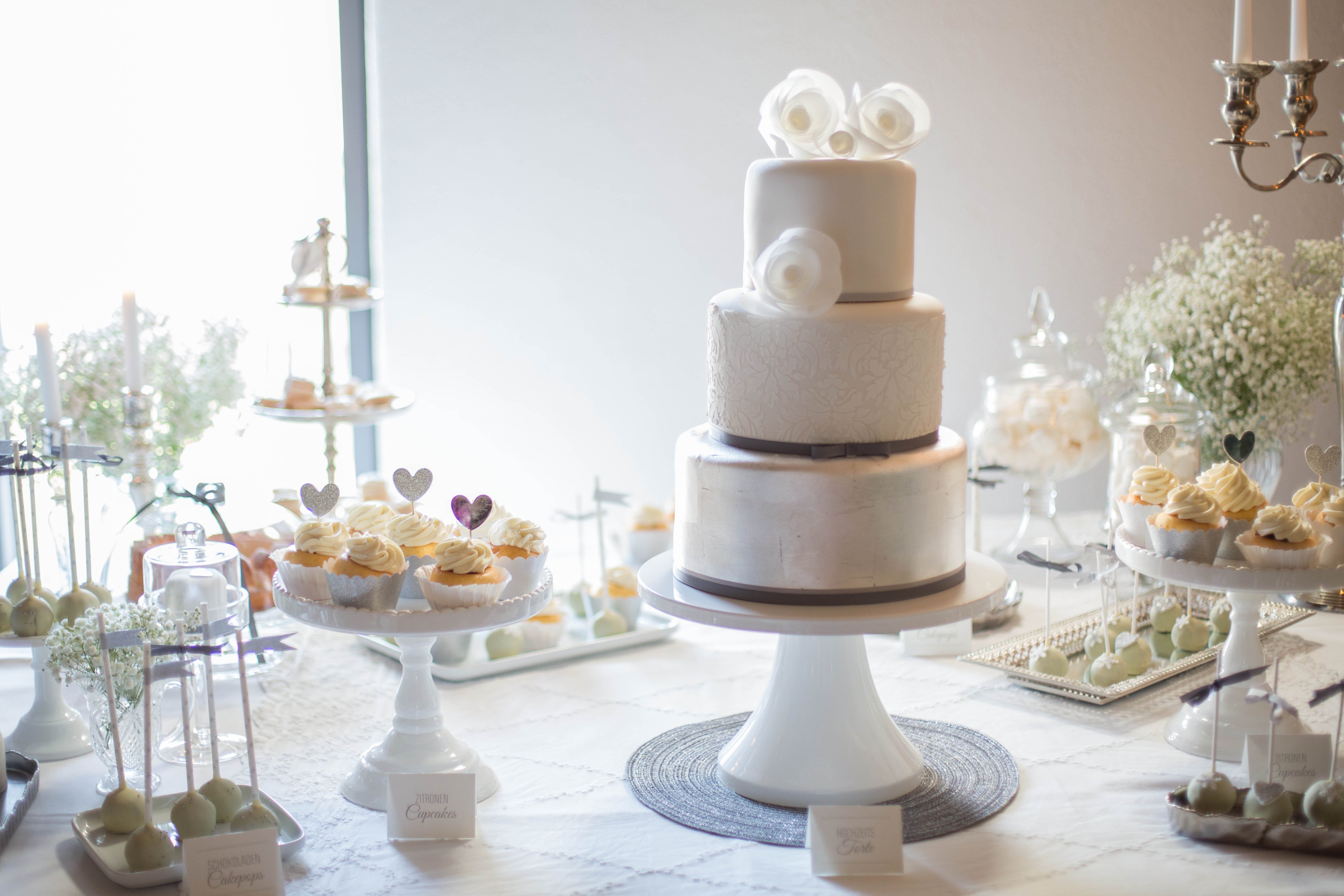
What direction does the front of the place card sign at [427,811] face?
toward the camera

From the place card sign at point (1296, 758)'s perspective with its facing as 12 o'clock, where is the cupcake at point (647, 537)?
The cupcake is roughly at 4 o'clock from the place card sign.

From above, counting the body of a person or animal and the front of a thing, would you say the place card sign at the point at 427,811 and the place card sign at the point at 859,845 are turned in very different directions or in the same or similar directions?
same or similar directions

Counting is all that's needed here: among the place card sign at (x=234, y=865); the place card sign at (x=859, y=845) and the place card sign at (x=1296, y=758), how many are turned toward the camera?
3

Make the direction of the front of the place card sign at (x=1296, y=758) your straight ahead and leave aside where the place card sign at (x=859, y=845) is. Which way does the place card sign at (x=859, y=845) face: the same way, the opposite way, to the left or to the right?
the same way

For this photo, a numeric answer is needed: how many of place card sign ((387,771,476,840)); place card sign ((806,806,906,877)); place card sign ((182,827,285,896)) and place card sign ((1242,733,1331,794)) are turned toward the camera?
4

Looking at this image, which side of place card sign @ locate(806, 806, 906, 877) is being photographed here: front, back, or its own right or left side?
front

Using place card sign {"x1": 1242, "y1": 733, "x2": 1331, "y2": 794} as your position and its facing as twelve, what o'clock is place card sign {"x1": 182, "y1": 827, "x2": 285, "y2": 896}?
place card sign {"x1": 182, "y1": 827, "x2": 285, "y2": 896} is roughly at 2 o'clock from place card sign {"x1": 1242, "y1": 733, "x2": 1331, "y2": 794}.

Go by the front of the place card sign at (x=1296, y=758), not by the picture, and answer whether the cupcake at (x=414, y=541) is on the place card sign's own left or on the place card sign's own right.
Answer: on the place card sign's own right

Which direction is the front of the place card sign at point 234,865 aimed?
toward the camera

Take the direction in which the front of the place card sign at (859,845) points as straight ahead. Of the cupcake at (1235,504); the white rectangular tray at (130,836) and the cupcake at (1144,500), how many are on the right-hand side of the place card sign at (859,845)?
1

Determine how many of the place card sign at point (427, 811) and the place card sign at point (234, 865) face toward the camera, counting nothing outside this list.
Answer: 2
